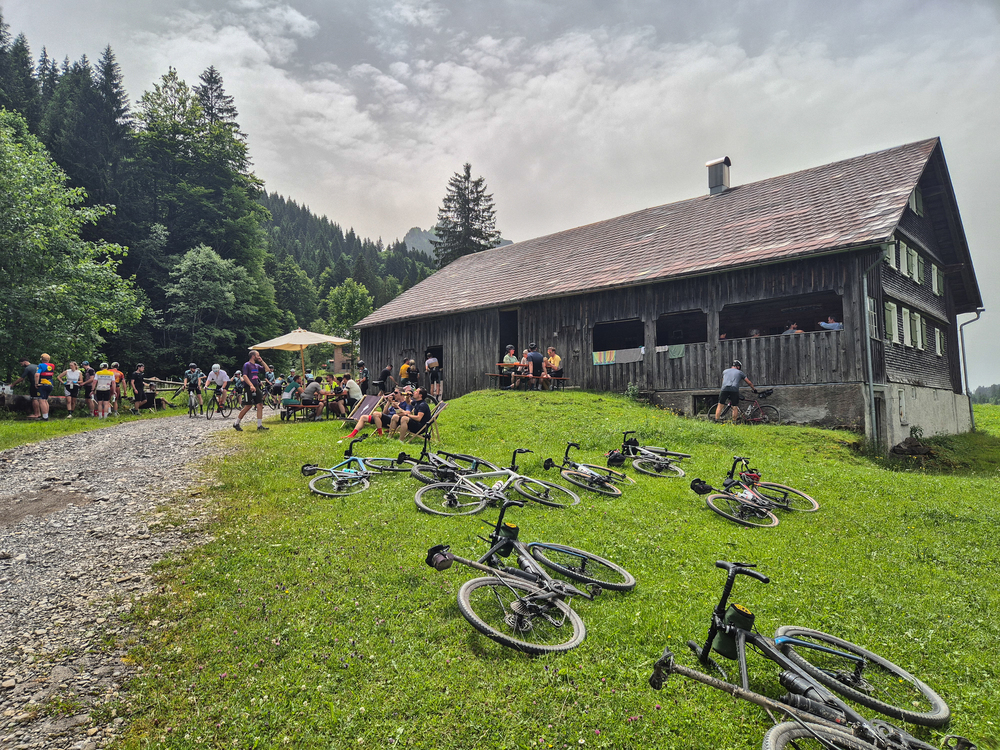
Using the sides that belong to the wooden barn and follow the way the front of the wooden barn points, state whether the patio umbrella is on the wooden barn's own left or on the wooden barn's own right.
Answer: on the wooden barn's own right

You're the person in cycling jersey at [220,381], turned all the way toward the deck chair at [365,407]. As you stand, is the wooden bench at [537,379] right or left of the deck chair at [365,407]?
left

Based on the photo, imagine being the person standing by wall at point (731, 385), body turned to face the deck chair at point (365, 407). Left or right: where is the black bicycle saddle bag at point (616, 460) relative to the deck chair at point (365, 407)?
left

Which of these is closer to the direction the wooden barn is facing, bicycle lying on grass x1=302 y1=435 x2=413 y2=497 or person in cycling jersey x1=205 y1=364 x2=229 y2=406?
the bicycle lying on grass
